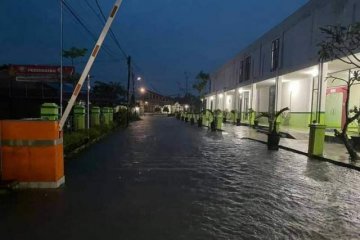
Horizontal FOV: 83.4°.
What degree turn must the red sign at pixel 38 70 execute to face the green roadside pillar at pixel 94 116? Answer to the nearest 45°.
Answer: approximately 45° to its left

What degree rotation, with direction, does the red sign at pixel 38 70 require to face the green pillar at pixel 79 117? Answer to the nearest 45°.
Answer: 0° — it already faces it

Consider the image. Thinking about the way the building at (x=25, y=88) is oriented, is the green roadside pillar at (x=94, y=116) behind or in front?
in front

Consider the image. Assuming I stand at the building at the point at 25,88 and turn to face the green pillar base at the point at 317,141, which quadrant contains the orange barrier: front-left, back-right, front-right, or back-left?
front-right

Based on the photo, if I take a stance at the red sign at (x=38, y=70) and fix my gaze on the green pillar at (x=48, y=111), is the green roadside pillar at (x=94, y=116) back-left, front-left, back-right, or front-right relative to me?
front-left

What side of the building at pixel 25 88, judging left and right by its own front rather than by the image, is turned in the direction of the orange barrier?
front

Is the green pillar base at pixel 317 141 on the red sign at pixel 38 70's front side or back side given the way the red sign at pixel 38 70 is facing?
on the front side

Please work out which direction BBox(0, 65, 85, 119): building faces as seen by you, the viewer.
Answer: facing the viewer

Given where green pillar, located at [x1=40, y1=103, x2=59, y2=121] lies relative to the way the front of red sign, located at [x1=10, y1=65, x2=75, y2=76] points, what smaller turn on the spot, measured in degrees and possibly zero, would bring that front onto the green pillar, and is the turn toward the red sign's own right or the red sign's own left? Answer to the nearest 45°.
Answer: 0° — it already faces it

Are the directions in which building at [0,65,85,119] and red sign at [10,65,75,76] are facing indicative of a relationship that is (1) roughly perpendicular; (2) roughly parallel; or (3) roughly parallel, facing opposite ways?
roughly parallel

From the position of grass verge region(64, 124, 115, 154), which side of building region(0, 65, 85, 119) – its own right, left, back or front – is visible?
front

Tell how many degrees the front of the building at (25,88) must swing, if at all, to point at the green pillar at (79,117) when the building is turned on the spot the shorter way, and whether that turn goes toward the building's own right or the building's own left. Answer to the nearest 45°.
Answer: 0° — it already faces it

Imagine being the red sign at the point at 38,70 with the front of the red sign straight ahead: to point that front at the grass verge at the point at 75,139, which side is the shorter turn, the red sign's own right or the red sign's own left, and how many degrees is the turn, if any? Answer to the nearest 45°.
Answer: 0° — it already faces it

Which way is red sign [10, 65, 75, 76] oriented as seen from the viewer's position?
toward the camera
